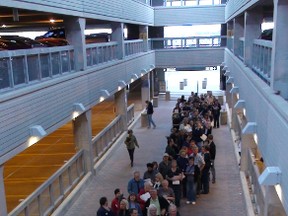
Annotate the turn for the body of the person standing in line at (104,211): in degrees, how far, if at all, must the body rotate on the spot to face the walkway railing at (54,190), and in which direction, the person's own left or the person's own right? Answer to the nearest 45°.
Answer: approximately 135° to the person's own left
